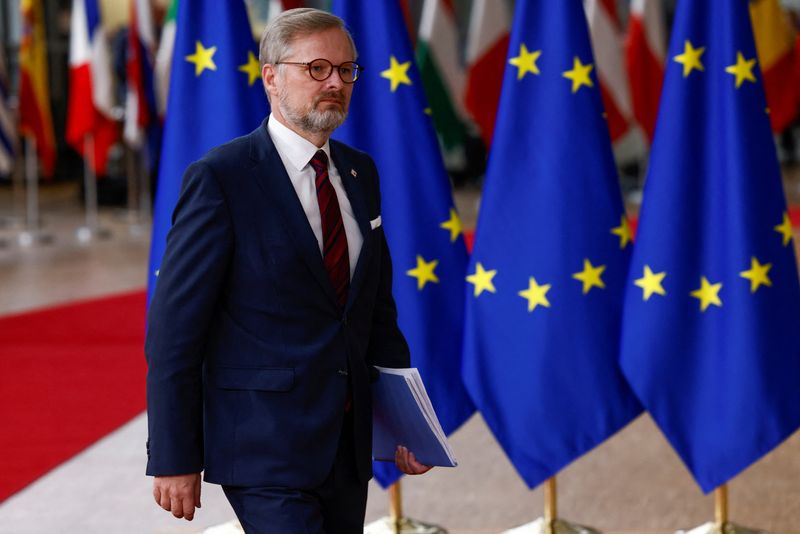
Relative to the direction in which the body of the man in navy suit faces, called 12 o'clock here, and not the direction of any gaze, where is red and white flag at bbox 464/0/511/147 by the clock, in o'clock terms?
The red and white flag is roughly at 8 o'clock from the man in navy suit.

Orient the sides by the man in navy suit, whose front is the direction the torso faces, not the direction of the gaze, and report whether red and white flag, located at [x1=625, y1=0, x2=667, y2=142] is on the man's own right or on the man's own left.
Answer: on the man's own left

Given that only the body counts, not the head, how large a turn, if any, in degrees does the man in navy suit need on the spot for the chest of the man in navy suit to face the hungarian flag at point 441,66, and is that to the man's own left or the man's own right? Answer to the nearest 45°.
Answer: approximately 135° to the man's own left

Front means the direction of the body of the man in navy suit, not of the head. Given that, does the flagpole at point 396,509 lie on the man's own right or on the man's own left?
on the man's own left

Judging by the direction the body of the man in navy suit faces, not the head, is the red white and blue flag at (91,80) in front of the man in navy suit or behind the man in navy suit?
behind

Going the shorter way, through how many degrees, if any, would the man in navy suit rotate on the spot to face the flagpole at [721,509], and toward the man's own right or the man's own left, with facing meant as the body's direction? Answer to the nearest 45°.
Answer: approximately 90° to the man's own left

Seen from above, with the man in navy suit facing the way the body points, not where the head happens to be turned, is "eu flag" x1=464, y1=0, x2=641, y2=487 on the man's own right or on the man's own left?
on the man's own left

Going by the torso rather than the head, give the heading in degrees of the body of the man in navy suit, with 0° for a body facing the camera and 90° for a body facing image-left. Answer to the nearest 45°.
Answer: approximately 315°

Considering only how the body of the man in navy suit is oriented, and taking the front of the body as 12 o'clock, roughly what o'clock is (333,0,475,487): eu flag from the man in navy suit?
The eu flag is roughly at 8 o'clock from the man in navy suit.

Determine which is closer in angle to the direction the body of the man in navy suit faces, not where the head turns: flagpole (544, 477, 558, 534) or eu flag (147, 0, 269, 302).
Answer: the flagpole

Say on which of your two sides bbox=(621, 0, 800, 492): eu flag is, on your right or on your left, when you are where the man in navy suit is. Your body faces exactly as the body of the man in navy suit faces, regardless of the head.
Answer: on your left
